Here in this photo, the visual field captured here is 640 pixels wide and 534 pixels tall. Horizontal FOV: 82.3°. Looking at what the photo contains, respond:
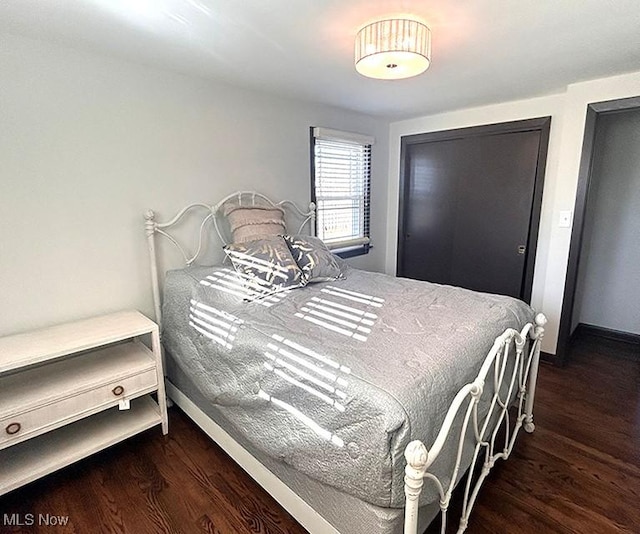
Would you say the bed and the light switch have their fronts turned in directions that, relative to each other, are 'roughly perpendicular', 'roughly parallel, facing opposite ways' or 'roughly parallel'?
roughly perpendicular

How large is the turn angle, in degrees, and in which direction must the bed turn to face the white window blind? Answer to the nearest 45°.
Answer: approximately 135° to its left

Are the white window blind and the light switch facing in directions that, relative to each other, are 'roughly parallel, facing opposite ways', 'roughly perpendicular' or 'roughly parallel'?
roughly perpendicular

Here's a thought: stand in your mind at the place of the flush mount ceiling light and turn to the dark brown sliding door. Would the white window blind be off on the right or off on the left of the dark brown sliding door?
left

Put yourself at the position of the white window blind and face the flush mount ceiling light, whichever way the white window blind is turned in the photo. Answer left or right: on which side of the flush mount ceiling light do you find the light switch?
left

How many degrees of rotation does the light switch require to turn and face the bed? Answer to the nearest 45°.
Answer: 0° — it already faces it

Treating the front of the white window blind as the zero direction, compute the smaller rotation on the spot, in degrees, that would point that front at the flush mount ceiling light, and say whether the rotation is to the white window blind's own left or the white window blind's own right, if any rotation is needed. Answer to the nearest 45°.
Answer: approximately 45° to the white window blind's own right

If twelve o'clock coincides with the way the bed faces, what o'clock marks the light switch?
The light switch is roughly at 9 o'clock from the bed.

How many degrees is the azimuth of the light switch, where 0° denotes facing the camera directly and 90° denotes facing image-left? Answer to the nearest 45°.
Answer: approximately 0°

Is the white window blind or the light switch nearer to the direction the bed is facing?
the light switch

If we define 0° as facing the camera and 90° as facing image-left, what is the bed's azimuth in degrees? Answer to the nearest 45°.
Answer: approximately 315°

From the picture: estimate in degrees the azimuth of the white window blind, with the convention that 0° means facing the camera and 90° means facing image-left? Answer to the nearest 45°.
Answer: approximately 315°
